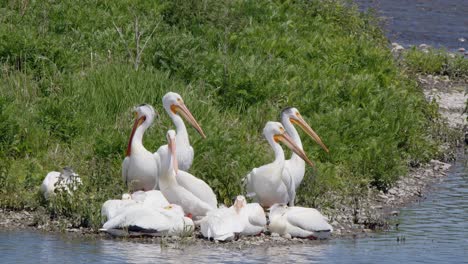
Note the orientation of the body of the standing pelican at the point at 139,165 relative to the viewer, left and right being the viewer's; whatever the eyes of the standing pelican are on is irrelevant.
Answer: facing the viewer and to the left of the viewer

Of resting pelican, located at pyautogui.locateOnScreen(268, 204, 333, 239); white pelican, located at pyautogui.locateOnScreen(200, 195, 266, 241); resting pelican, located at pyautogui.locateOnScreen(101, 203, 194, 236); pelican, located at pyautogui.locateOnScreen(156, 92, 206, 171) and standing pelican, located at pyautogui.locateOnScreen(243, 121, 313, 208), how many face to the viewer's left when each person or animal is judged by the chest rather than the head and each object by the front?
1

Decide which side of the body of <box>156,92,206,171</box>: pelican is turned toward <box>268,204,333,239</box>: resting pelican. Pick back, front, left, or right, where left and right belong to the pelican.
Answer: front

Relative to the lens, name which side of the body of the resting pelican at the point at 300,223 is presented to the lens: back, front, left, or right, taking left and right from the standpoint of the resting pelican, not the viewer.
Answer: left

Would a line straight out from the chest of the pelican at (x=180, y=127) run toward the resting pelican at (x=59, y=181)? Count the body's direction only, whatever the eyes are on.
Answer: no

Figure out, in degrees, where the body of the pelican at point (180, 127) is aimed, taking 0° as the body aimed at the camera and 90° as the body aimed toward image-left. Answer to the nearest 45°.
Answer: approximately 315°

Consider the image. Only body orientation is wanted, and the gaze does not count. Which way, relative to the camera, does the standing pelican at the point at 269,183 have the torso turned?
to the viewer's right

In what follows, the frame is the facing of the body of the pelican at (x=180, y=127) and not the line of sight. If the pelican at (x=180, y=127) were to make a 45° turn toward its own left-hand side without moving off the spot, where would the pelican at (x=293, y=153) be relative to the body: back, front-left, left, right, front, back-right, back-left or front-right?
front

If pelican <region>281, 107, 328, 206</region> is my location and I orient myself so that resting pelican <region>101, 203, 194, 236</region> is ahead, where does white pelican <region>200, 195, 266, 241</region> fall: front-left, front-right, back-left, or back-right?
front-left
